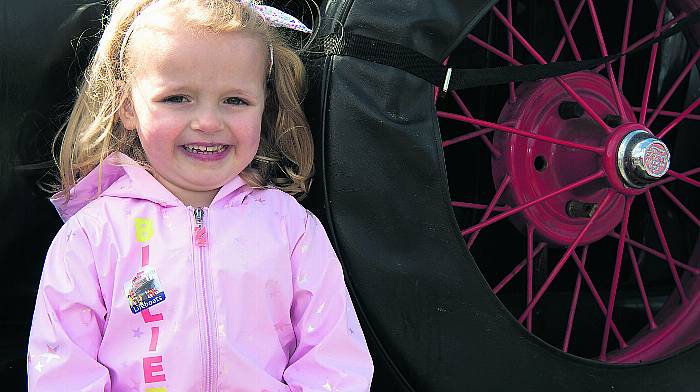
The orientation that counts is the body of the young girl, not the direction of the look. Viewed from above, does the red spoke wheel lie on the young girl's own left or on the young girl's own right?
on the young girl's own left

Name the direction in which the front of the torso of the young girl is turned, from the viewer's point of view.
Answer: toward the camera
